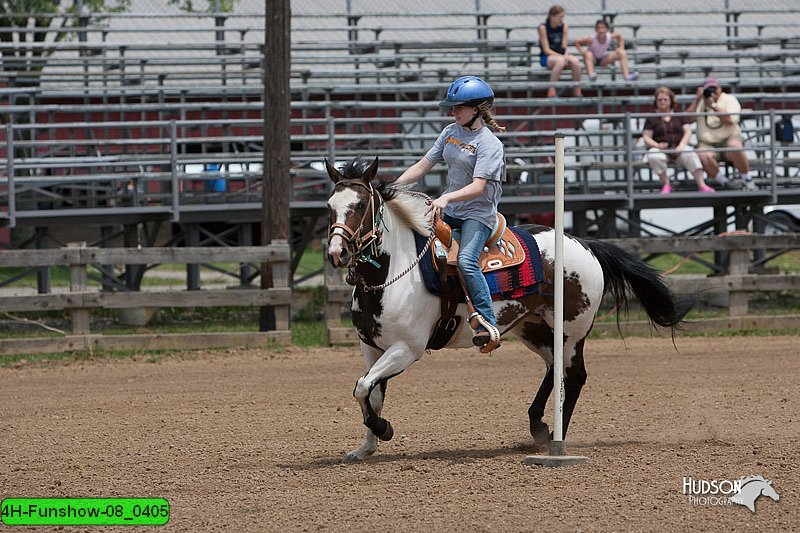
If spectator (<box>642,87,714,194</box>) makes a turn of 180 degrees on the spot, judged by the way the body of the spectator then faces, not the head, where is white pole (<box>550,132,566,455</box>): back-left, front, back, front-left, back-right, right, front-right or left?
back

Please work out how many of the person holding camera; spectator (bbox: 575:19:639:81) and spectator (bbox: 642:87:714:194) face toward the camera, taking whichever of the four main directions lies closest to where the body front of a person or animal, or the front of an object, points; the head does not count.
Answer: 3

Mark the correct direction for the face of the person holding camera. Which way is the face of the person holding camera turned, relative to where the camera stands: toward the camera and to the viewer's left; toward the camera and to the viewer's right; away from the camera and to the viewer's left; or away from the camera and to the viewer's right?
toward the camera and to the viewer's left

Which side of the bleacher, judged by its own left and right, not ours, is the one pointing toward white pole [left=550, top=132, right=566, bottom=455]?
front

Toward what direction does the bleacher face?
toward the camera

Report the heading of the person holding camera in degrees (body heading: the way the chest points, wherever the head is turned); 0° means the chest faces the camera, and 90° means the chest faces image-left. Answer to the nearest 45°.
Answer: approximately 0°

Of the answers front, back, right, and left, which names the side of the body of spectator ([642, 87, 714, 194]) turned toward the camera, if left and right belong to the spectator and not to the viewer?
front

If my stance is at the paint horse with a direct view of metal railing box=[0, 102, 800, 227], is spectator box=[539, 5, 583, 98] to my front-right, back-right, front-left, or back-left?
front-right

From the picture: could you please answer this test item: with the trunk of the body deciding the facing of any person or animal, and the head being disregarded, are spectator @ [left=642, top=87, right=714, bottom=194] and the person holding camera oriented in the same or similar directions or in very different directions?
same or similar directions

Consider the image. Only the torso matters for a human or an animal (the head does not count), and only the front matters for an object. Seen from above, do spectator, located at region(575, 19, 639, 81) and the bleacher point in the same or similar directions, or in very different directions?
same or similar directions

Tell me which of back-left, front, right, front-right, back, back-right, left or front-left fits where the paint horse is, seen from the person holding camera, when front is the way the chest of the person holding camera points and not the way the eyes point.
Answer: front

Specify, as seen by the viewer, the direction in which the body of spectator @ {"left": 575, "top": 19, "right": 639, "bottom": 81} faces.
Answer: toward the camera
